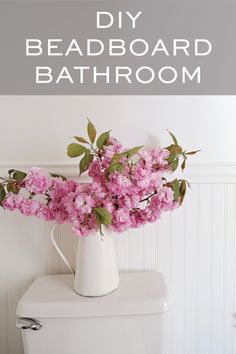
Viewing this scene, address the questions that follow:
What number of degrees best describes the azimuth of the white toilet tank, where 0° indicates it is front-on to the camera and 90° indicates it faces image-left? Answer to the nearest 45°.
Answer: approximately 0°

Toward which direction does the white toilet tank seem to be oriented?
toward the camera
